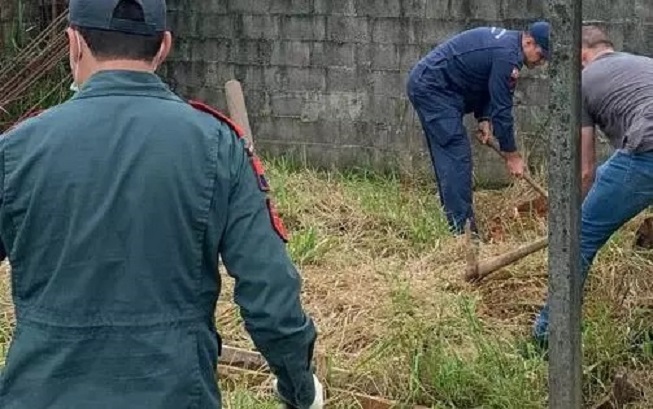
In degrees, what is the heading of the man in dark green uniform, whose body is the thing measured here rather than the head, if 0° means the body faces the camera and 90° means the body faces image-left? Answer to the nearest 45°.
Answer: approximately 180°

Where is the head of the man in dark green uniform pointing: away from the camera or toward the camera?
away from the camera

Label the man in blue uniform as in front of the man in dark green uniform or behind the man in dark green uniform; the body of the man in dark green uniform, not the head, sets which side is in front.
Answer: in front

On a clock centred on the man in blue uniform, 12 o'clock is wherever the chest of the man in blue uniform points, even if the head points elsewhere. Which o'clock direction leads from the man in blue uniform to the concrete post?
The concrete post is roughly at 3 o'clock from the man in blue uniform.

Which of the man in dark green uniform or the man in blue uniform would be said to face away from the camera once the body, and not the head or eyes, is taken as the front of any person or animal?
the man in dark green uniform

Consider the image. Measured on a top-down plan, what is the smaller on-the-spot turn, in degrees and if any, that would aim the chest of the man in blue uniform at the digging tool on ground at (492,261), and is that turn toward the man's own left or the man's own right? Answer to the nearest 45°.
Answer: approximately 90° to the man's own right

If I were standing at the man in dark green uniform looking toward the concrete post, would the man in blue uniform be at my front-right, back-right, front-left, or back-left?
front-left

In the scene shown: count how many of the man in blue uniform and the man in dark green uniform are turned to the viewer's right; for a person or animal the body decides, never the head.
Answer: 1

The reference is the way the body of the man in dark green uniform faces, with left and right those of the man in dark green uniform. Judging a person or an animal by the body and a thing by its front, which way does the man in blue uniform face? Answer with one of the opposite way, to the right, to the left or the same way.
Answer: to the right

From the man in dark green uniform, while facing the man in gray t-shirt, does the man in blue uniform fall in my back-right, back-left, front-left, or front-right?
front-left

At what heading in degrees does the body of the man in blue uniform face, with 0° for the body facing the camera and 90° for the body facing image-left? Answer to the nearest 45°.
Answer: approximately 270°
